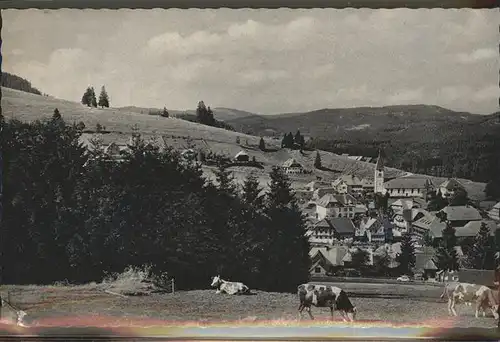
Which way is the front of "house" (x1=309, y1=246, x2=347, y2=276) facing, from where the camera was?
facing the viewer and to the left of the viewer
